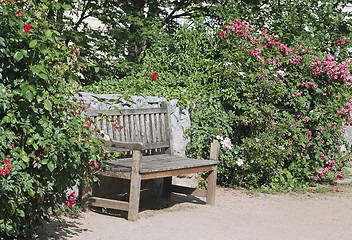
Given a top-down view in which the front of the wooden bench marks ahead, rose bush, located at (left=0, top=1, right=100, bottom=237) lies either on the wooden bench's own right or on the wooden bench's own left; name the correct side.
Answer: on the wooden bench's own right

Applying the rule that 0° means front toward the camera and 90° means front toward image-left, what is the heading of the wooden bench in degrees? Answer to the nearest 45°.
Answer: approximately 315°

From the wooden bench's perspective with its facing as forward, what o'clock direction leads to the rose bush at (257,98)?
The rose bush is roughly at 9 o'clock from the wooden bench.
